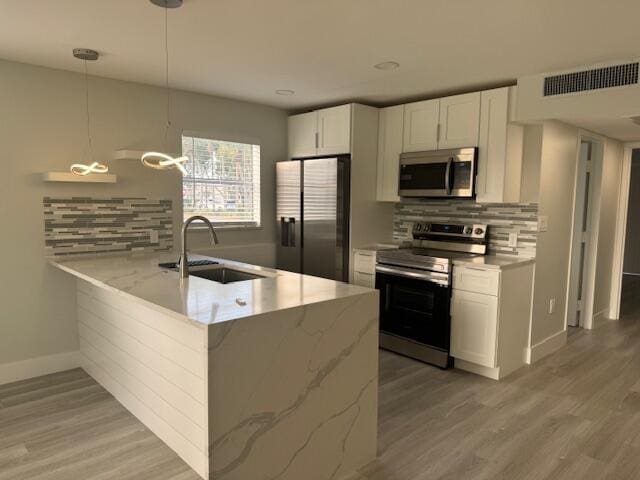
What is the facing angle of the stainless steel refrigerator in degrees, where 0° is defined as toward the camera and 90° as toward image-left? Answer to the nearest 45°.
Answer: approximately 45°

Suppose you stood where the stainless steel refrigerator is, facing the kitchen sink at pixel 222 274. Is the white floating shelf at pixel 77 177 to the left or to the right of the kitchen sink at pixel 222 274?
right

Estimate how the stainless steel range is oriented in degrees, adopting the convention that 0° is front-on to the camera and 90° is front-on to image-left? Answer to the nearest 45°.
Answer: approximately 45°

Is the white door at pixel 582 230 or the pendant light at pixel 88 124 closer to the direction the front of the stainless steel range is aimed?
the pendant light

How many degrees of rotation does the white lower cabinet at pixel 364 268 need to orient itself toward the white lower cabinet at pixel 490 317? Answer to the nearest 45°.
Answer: approximately 90° to its left

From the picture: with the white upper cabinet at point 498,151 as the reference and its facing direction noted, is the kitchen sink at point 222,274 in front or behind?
in front

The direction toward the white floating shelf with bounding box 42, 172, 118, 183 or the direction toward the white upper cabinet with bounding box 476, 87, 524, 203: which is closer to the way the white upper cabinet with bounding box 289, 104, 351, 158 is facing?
the white floating shelf

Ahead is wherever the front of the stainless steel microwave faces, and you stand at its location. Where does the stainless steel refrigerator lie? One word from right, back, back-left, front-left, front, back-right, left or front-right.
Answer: front-right

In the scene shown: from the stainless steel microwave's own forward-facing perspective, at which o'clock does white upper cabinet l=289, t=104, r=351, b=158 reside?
The white upper cabinet is roughly at 2 o'clock from the stainless steel microwave.
